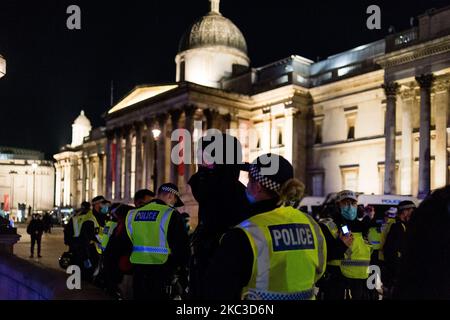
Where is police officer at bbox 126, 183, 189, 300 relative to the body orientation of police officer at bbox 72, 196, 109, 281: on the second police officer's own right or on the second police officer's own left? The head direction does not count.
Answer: on the second police officer's own right

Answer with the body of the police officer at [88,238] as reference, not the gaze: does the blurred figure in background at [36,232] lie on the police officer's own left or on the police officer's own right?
on the police officer's own left

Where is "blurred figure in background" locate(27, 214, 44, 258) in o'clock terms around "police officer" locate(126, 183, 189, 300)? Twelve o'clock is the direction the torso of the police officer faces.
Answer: The blurred figure in background is roughly at 10 o'clock from the police officer.

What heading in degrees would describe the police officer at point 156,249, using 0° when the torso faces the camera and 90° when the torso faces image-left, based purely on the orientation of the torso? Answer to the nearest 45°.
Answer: approximately 225°

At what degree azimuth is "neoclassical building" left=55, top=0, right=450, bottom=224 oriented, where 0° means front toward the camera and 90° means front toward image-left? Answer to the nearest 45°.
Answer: approximately 45°

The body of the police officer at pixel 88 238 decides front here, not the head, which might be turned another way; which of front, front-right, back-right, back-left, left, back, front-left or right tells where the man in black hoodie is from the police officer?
right

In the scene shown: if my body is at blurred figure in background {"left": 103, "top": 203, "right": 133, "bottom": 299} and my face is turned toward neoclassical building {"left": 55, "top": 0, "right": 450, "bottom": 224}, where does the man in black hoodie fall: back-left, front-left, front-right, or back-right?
back-right

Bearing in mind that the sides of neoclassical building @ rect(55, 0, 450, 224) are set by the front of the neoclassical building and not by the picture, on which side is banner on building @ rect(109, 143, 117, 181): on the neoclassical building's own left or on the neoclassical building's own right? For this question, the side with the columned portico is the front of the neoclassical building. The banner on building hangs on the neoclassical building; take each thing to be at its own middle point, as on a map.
on the neoclassical building's own right

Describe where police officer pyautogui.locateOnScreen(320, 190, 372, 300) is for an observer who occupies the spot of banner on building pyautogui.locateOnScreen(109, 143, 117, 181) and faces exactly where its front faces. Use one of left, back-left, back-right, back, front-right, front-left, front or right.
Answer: front-left
